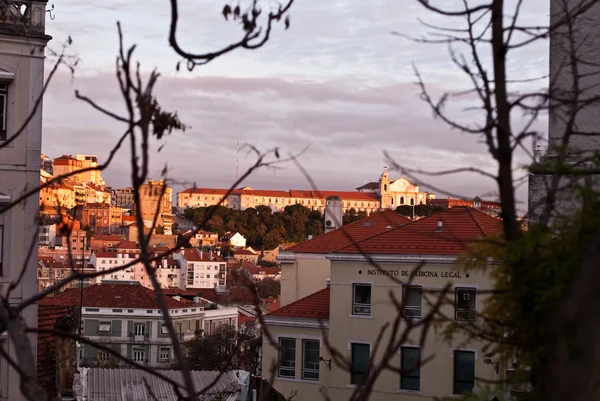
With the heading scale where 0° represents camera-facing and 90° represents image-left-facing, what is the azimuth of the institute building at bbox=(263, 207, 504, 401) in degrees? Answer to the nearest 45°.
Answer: approximately 0°

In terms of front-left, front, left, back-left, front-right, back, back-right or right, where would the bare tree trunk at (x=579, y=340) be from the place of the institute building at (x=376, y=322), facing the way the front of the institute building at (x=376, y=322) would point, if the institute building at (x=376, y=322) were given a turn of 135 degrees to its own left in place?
back-right

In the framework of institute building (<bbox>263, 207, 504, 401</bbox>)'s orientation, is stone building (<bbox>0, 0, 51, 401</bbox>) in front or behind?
in front
